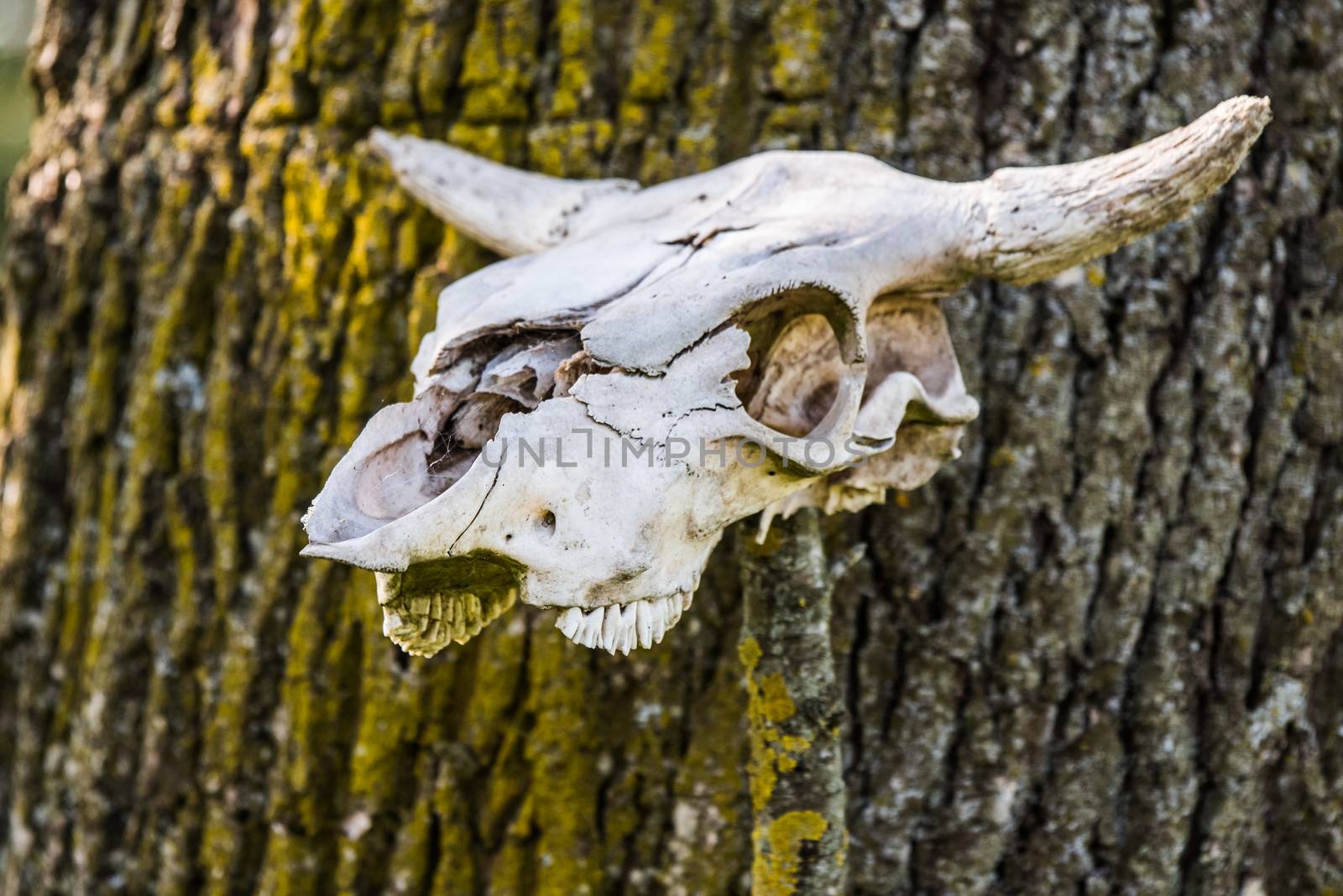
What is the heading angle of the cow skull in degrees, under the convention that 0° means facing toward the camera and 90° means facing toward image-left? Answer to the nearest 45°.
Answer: approximately 45°
